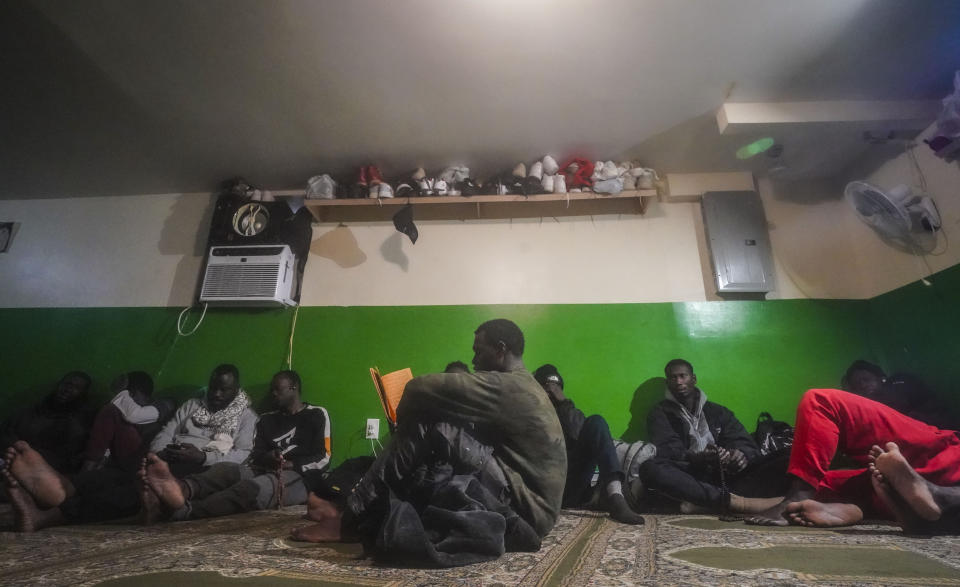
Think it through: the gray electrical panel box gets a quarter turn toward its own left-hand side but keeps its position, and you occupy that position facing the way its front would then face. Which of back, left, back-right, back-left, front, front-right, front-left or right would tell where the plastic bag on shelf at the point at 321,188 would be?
back-right

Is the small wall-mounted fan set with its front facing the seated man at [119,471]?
yes
